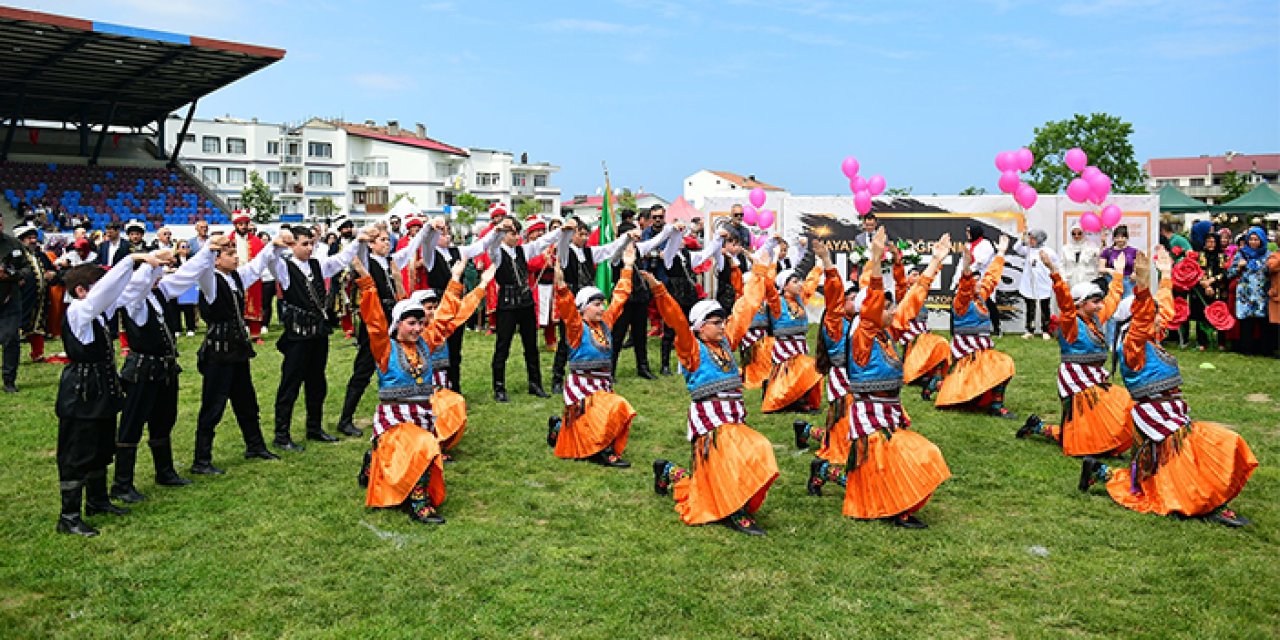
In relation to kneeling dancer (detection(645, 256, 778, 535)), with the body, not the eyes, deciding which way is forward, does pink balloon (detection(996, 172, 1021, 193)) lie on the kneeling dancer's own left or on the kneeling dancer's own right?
on the kneeling dancer's own left

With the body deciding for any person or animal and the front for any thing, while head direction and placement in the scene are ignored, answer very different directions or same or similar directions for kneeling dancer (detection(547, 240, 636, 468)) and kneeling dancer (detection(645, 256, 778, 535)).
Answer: same or similar directions

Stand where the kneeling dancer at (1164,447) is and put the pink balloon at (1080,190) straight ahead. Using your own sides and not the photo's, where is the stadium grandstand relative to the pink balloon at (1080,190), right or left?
left

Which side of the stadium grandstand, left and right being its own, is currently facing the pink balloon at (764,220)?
front

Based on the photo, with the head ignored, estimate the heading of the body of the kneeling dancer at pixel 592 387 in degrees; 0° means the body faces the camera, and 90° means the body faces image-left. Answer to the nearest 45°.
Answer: approximately 315°

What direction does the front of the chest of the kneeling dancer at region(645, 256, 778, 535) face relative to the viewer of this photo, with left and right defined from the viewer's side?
facing the viewer and to the right of the viewer

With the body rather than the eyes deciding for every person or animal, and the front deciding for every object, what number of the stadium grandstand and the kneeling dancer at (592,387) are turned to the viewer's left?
0

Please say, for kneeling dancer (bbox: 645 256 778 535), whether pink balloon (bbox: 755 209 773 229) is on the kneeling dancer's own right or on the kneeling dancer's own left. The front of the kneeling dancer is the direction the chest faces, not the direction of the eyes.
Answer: on the kneeling dancer's own left

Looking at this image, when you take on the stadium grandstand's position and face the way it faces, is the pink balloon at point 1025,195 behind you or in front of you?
in front

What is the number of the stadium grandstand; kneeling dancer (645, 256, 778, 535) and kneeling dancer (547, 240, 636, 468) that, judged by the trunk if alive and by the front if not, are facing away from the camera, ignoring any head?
0

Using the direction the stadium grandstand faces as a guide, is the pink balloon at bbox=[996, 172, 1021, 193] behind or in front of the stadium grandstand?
in front

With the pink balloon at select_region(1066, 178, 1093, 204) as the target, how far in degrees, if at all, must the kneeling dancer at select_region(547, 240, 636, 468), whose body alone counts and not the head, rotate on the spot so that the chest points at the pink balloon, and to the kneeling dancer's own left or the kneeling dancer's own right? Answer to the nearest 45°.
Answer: approximately 90° to the kneeling dancer's own left
